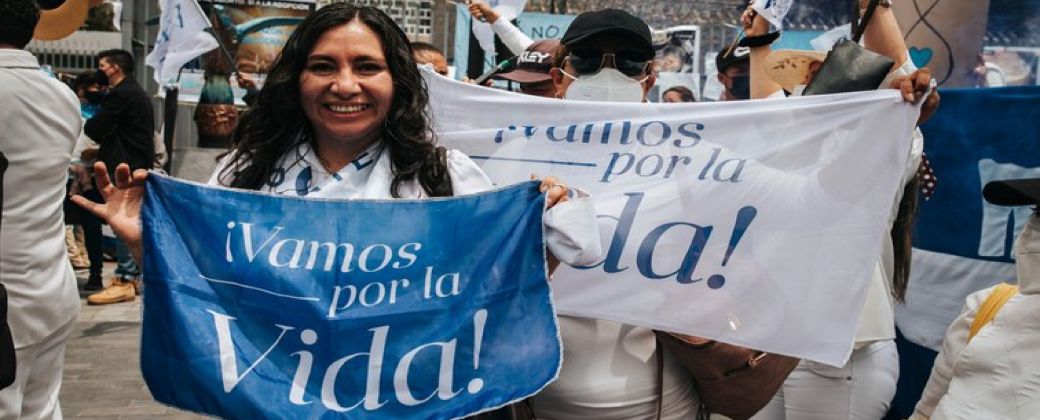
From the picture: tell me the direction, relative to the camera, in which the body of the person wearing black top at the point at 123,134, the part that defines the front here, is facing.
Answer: to the viewer's left

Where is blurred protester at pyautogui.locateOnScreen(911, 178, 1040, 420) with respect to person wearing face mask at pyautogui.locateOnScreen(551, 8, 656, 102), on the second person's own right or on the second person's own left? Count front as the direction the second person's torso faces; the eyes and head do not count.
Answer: on the second person's own left

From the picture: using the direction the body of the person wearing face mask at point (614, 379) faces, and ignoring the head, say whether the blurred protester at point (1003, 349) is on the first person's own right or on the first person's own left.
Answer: on the first person's own left
